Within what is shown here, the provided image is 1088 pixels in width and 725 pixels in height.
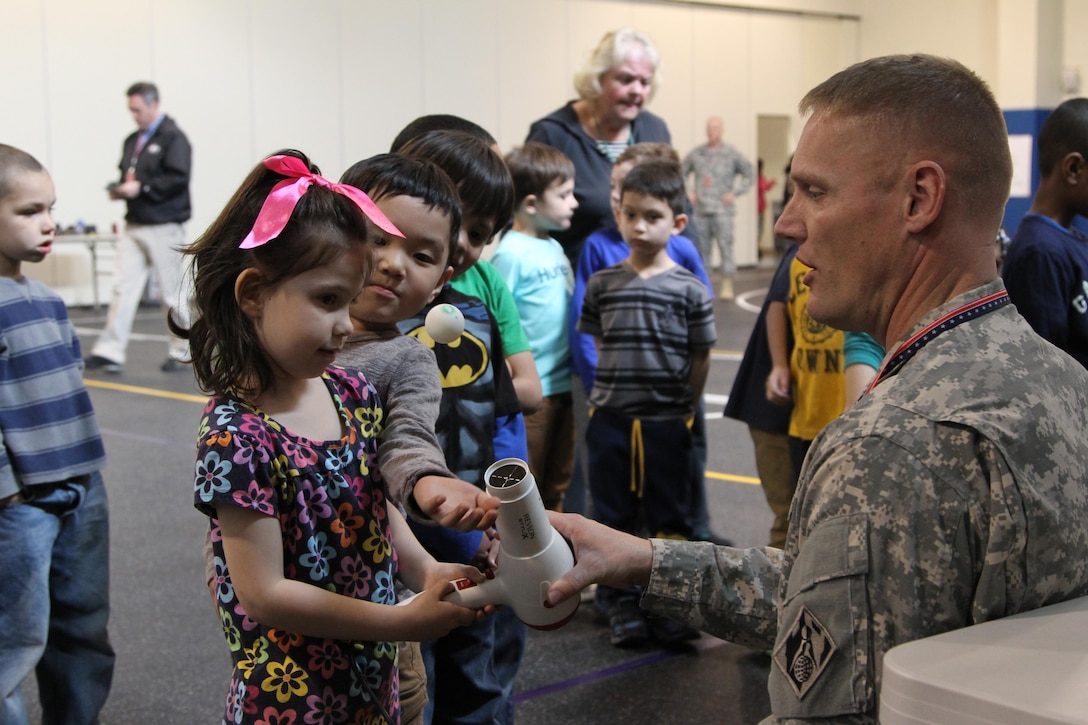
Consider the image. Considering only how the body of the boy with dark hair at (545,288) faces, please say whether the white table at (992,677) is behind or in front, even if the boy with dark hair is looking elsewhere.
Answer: in front

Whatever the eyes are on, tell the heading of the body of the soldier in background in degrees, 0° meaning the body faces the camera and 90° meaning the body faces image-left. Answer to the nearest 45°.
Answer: approximately 0°

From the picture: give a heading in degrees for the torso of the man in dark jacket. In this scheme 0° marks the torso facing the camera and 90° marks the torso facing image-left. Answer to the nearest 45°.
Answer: approximately 45°

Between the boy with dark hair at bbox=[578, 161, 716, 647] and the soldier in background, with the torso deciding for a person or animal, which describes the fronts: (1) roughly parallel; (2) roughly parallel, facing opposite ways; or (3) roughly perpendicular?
roughly parallel

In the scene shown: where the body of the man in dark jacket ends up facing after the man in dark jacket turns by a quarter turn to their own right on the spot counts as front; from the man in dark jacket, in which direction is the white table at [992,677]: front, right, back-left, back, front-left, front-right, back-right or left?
back-left

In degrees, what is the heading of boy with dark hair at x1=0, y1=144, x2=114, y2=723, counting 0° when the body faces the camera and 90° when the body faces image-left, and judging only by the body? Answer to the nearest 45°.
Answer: approximately 315°

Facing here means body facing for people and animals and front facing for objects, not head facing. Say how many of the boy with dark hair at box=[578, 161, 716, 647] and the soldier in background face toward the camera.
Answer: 2

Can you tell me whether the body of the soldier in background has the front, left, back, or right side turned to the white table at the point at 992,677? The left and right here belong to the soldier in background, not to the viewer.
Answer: front

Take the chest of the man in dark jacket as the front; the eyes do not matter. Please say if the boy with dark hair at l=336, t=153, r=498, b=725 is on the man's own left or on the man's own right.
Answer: on the man's own left

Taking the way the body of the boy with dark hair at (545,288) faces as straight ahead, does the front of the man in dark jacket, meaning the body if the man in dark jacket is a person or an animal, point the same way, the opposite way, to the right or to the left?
to the right

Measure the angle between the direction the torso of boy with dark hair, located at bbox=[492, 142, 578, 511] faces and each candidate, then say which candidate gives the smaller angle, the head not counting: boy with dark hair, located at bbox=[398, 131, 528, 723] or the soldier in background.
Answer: the boy with dark hair

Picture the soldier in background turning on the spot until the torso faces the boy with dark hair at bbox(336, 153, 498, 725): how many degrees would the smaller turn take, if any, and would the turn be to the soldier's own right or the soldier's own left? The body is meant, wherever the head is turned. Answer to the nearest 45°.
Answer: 0° — they already face them

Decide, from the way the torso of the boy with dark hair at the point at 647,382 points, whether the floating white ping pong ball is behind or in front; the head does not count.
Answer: in front

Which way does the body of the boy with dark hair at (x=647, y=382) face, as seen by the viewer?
toward the camera

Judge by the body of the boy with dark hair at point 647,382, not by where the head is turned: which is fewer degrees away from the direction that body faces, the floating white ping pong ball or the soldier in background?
the floating white ping pong ball
